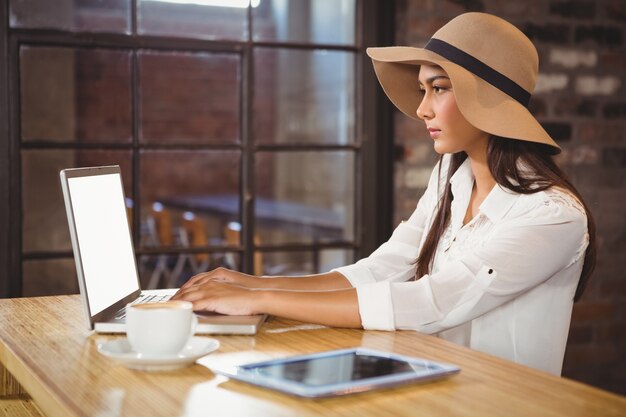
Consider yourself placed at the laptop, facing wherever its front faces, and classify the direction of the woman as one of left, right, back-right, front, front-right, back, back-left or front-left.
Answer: front

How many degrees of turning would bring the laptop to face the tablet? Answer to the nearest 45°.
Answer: approximately 45° to its right

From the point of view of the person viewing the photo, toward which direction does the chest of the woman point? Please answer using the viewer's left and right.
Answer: facing to the left of the viewer

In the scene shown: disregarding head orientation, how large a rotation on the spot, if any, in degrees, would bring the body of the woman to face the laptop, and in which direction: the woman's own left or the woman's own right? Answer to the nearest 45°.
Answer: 0° — they already face it

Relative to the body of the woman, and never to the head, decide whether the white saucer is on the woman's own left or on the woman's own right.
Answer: on the woman's own left

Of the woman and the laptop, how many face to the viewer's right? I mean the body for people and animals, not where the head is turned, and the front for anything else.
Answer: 1

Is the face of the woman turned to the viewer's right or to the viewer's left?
to the viewer's left

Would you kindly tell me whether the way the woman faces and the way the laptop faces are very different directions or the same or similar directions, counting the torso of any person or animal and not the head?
very different directions

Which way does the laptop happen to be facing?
to the viewer's right
